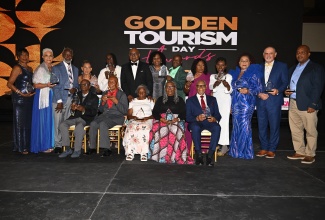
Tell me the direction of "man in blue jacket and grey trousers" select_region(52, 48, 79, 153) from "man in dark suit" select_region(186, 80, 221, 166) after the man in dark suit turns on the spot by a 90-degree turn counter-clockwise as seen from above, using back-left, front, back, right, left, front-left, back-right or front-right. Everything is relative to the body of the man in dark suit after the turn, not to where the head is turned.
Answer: back

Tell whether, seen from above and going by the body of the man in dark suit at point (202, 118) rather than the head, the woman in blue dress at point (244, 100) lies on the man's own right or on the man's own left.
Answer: on the man's own left

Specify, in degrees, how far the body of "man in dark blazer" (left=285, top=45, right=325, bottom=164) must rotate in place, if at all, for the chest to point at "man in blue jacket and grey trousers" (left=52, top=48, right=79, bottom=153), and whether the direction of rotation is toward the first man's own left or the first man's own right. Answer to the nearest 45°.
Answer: approximately 45° to the first man's own right

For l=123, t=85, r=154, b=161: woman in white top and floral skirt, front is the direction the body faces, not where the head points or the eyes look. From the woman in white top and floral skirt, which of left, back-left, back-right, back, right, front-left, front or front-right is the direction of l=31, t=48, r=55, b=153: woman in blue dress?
right

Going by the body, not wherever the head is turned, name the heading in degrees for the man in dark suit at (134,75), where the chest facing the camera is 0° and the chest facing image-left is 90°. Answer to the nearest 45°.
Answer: approximately 0°

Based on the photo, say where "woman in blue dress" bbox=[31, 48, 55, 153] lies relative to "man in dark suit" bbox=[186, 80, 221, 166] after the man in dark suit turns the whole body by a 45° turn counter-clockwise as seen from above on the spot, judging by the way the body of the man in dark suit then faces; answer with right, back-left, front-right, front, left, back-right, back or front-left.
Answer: back-right
